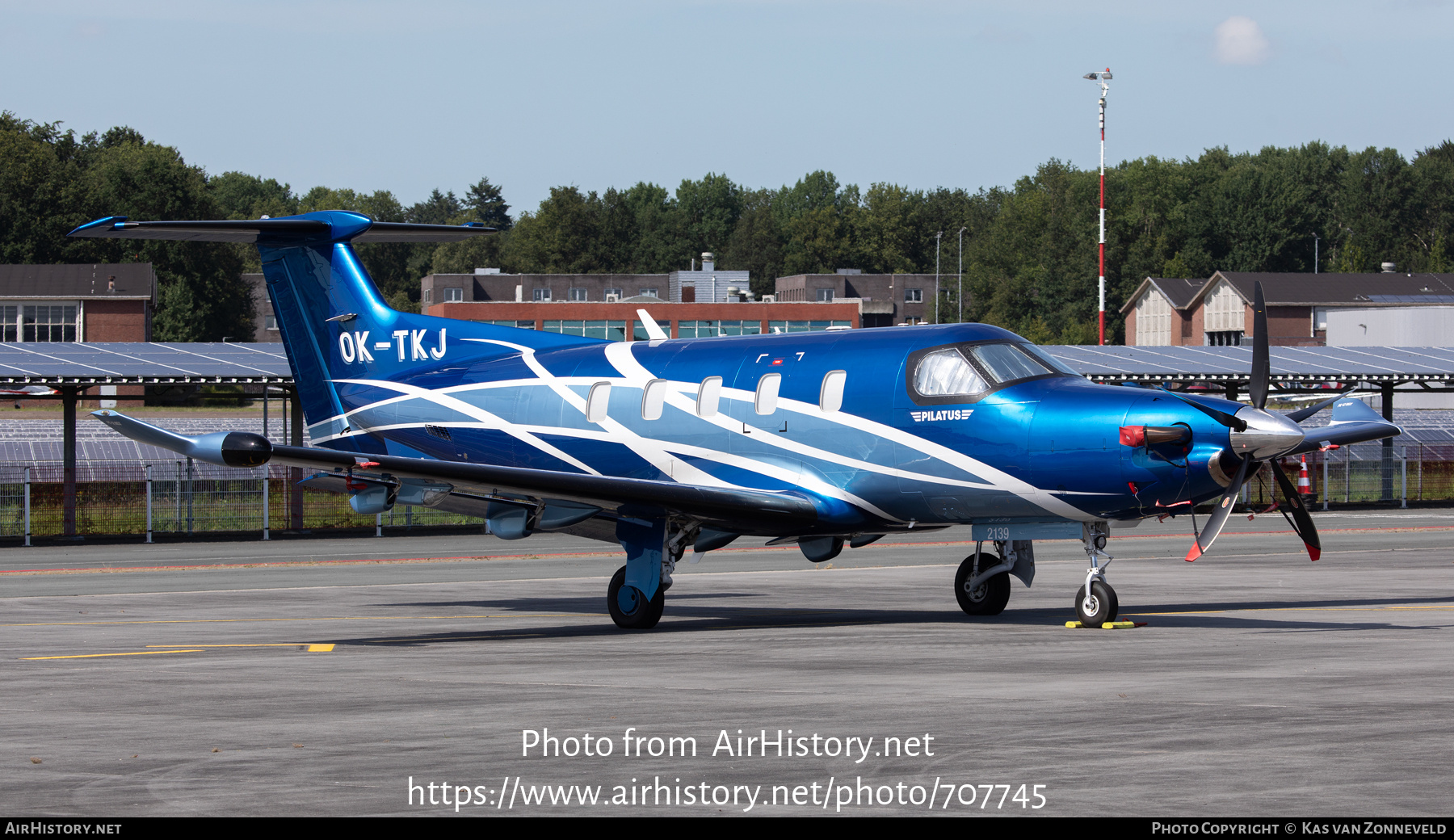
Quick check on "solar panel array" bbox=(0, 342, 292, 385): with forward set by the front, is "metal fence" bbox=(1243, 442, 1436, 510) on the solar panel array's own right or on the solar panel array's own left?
on the solar panel array's own left

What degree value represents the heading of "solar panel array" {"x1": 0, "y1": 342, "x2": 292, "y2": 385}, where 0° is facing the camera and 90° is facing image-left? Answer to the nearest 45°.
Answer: approximately 0°

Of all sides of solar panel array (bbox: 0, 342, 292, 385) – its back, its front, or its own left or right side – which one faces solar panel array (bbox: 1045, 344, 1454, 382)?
left

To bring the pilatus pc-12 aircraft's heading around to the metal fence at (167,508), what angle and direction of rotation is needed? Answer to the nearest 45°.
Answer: approximately 180°

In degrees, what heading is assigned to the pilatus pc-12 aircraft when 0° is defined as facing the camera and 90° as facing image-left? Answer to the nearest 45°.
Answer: approximately 315°

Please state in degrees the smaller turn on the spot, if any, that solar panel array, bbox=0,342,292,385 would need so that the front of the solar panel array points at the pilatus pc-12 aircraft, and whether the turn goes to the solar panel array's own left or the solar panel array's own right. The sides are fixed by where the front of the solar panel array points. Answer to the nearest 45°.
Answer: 0° — it already faces it
